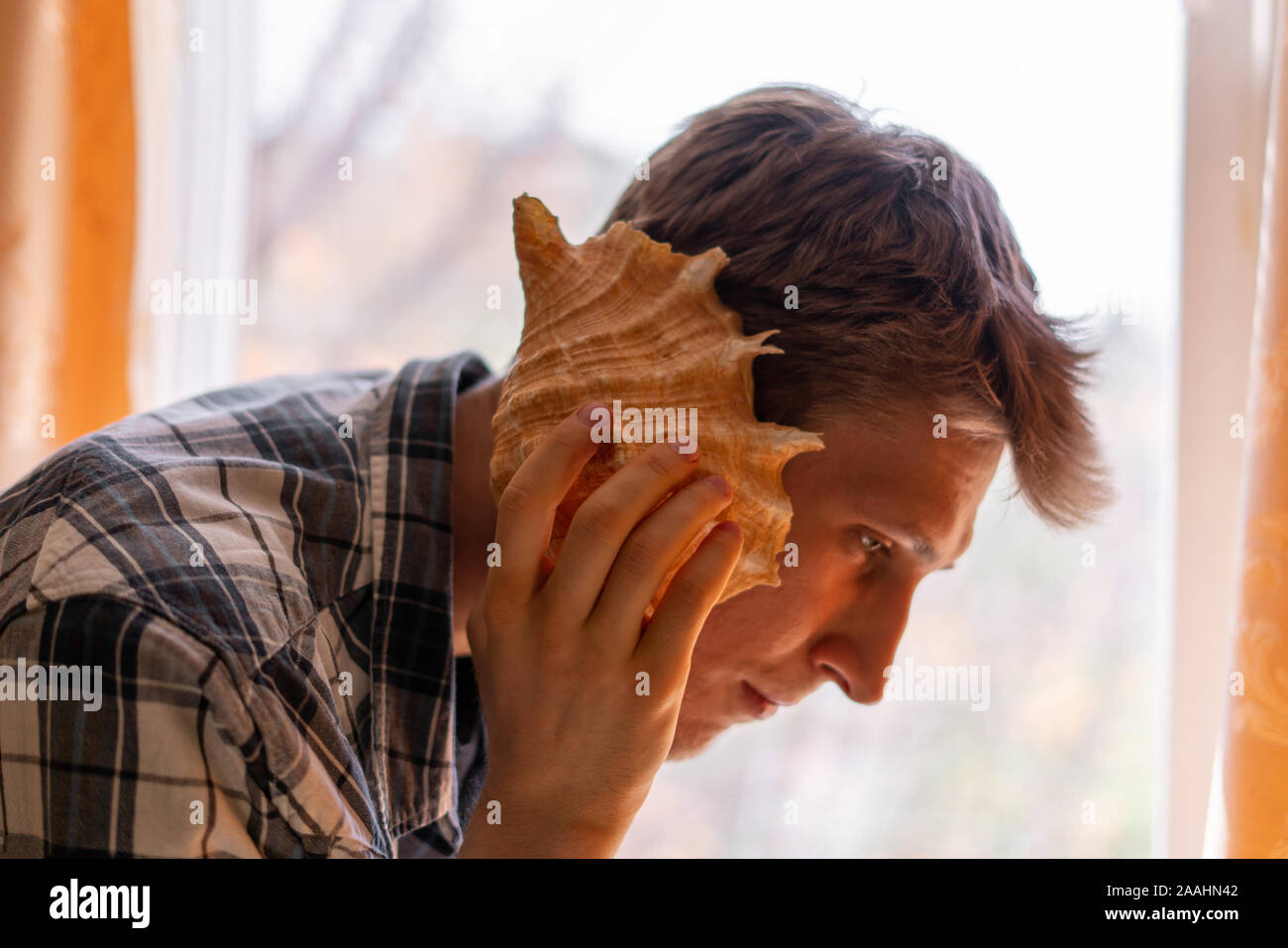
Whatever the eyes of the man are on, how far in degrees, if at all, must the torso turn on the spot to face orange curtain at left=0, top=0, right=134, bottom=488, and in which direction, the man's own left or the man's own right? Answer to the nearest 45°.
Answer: approximately 135° to the man's own left

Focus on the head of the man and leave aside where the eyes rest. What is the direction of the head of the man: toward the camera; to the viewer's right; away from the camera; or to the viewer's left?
to the viewer's right

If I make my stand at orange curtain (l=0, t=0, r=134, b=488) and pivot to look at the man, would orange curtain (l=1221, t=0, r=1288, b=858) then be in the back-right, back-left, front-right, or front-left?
front-left

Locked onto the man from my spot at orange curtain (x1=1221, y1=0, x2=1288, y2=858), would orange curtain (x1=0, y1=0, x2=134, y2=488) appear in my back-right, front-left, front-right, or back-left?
front-right

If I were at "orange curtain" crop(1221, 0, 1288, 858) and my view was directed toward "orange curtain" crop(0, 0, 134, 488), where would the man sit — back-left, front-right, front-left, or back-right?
front-left

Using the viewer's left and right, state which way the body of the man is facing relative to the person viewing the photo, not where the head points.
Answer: facing to the right of the viewer
